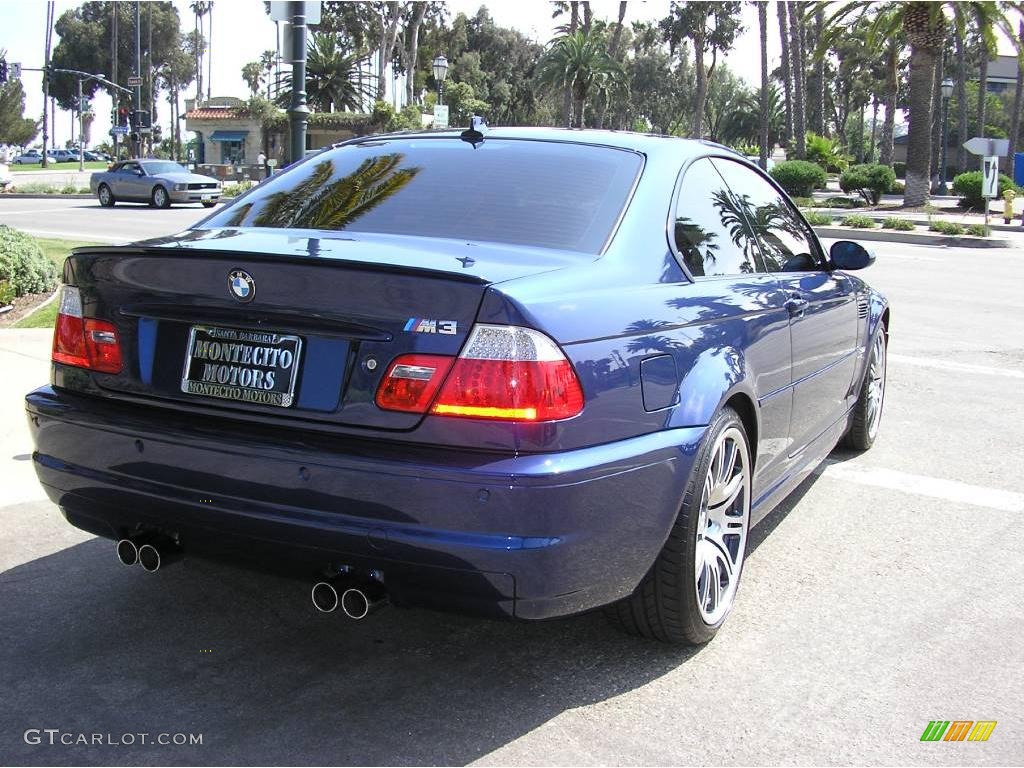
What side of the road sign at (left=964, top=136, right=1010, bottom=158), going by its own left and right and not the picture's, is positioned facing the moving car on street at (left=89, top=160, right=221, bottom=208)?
right

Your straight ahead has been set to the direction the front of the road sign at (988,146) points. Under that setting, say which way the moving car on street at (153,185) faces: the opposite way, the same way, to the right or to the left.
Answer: to the left

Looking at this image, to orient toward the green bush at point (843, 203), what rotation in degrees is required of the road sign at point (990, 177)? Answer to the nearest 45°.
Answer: approximately 180°

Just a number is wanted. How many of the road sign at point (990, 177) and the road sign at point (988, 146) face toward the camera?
2

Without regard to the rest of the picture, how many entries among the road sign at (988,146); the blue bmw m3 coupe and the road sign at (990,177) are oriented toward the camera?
2

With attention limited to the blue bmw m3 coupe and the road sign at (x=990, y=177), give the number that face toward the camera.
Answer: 1

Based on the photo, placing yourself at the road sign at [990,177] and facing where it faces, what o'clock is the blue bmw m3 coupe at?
The blue bmw m3 coupe is roughly at 12 o'clock from the road sign.

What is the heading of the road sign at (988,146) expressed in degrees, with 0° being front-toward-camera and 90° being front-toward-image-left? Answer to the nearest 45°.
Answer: approximately 0°

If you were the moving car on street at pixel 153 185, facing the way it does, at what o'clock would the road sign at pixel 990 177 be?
The road sign is roughly at 12 o'clock from the moving car on street.

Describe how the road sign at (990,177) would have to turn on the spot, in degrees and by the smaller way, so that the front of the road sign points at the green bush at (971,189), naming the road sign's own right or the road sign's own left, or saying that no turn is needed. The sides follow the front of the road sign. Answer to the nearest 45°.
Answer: approximately 180°
